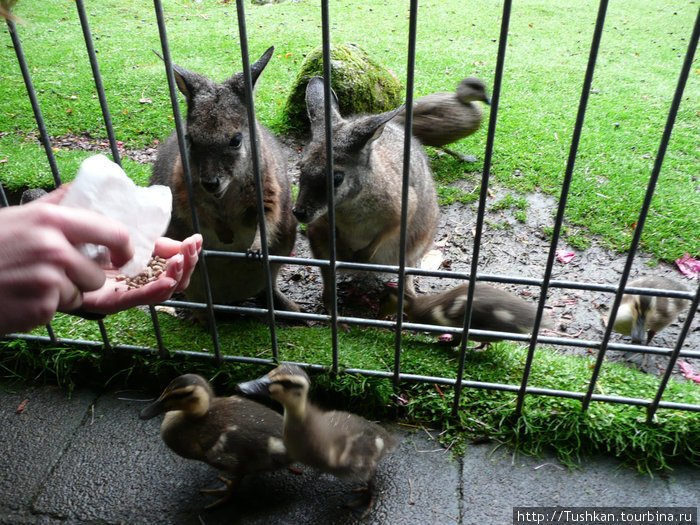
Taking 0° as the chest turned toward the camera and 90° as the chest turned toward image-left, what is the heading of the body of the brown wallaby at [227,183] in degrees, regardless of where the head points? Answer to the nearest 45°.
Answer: approximately 0°

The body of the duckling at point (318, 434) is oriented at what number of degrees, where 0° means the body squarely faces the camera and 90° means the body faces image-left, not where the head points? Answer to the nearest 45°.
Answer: approximately 90°

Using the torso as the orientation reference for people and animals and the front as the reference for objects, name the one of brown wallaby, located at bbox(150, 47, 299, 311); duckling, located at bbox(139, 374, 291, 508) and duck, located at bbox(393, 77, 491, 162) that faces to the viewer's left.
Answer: duckling, located at bbox(139, 374, 291, 508)

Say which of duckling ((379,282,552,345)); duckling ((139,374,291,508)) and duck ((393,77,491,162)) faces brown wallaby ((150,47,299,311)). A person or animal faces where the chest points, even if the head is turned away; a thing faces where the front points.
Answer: duckling ((379,282,552,345))

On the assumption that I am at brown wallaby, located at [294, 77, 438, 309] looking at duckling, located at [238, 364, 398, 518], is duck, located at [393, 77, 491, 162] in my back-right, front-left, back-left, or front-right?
back-left

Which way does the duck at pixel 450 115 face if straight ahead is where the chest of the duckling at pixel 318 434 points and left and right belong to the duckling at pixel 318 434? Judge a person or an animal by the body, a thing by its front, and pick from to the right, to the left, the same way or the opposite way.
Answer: the opposite way

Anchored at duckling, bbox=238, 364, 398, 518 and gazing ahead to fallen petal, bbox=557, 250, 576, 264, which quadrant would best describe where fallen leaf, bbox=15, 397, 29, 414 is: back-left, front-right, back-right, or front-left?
back-left

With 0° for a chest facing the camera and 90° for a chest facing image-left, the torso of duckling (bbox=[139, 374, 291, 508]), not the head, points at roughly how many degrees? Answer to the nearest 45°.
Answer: approximately 90°

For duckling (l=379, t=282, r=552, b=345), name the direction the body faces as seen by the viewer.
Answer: to the viewer's left

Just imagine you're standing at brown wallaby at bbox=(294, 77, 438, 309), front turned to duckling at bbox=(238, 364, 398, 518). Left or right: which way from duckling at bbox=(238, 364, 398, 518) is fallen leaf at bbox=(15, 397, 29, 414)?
right

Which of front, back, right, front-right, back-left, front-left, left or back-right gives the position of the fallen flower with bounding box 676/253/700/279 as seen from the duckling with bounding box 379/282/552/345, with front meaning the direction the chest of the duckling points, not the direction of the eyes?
back-right

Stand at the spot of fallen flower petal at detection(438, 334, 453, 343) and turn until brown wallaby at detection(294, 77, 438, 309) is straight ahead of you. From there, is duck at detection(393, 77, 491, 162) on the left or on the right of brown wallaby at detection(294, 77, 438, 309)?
right

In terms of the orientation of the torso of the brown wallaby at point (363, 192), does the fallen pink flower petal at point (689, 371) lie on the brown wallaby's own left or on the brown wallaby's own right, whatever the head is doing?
on the brown wallaby's own left

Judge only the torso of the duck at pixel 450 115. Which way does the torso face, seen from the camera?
to the viewer's right

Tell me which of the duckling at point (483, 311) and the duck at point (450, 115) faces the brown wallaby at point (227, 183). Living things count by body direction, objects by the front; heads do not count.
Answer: the duckling at point (483, 311)
